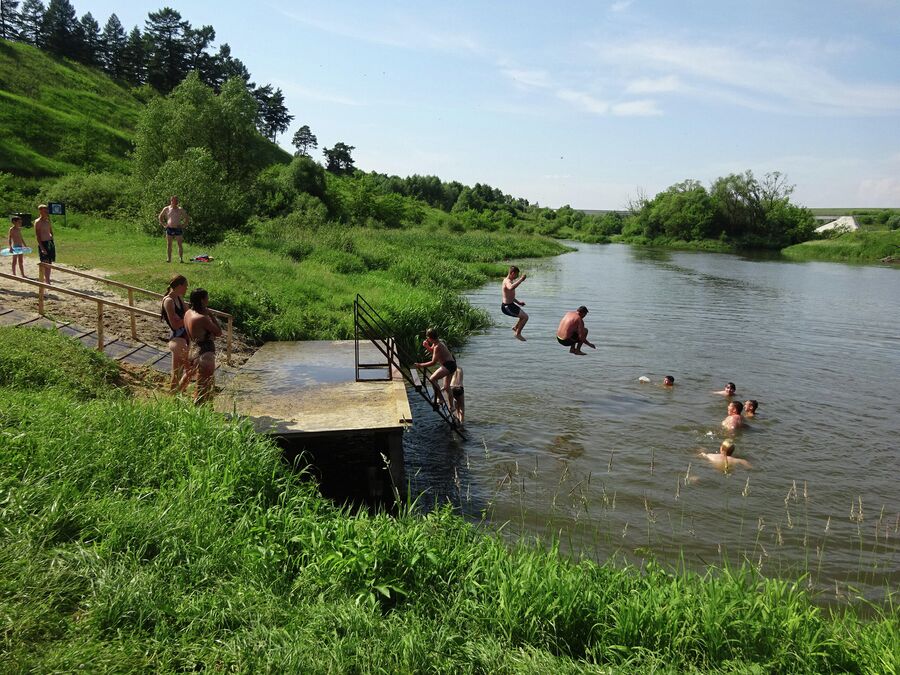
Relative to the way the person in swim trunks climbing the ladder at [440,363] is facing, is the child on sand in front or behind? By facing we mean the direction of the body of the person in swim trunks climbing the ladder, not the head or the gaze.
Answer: in front

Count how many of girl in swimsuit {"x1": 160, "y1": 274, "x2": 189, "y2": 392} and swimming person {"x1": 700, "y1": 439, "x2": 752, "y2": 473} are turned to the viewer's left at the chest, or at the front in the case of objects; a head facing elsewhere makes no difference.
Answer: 0

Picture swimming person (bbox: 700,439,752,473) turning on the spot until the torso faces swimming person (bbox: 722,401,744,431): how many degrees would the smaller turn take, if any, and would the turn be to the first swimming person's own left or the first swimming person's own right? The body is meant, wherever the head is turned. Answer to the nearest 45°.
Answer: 0° — they already face them

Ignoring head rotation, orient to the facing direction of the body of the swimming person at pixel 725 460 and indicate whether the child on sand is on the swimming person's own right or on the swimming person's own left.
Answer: on the swimming person's own left

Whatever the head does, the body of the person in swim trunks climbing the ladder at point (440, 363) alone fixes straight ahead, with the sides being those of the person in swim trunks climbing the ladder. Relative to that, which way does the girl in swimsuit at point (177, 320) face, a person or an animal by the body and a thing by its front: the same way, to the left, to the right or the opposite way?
the opposite way

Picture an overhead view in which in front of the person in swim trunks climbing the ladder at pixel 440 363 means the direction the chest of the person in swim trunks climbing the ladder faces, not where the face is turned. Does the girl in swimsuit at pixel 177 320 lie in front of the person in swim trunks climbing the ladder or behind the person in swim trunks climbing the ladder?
in front

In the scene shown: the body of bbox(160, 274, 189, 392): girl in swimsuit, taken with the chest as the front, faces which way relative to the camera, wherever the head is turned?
to the viewer's right

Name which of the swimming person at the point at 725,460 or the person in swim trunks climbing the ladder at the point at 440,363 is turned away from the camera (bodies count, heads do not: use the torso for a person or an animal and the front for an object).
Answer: the swimming person

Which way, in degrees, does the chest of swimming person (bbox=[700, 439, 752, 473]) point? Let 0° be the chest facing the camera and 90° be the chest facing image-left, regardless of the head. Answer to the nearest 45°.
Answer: approximately 180°

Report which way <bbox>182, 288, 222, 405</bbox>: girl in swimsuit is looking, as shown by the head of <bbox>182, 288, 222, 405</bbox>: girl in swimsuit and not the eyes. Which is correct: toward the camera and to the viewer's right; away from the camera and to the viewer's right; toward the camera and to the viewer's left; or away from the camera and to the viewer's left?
away from the camera and to the viewer's right

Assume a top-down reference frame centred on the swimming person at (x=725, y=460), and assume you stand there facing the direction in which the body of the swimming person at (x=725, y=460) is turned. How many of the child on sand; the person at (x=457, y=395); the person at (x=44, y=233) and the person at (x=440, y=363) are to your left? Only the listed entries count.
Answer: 4

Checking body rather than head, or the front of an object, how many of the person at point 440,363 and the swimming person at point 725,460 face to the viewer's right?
0
